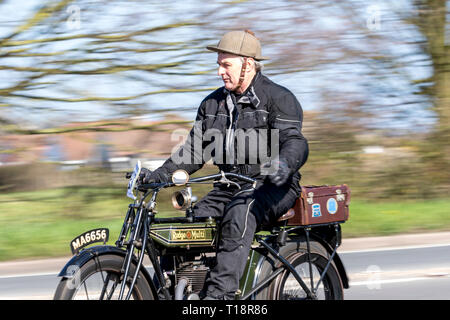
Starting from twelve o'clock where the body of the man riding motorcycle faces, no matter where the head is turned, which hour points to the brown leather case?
The brown leather case is roughly at 7 o'clock from the man riding motorcycle.

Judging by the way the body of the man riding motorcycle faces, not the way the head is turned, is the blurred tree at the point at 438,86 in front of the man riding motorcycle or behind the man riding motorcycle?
behind

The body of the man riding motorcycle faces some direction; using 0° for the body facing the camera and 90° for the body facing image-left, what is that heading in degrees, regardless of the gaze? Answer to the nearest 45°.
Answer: approximately 45°

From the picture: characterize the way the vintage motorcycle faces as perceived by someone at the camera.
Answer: facing the viewer and to the left of the viewer
